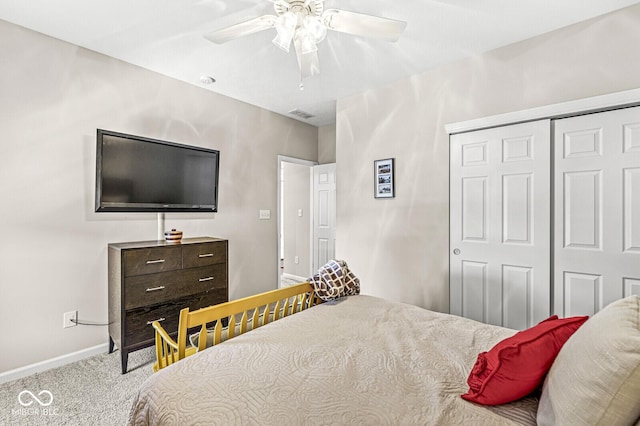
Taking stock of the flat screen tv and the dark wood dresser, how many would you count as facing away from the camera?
0

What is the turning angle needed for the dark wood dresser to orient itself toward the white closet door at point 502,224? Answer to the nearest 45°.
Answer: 0° — it already faces it

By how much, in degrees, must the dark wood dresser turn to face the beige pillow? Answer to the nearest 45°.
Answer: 0° — it already faces it

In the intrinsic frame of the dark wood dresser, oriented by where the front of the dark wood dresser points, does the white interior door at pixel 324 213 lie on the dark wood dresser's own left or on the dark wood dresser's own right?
on the dark wood dresser's own left

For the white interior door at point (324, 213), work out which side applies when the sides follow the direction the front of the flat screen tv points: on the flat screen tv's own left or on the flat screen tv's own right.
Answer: on the flat screen tv's own left

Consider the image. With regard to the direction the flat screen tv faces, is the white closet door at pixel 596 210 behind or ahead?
ahead

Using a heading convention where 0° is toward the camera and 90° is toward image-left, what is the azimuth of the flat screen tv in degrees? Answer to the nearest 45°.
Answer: approximately 315°

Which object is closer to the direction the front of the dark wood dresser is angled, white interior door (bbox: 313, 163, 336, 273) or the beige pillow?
the beige pillow

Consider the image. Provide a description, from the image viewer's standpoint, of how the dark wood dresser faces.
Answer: facing the viewer and to the right of the viewer

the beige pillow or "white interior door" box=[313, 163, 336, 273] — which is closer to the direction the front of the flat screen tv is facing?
the beige pillow
